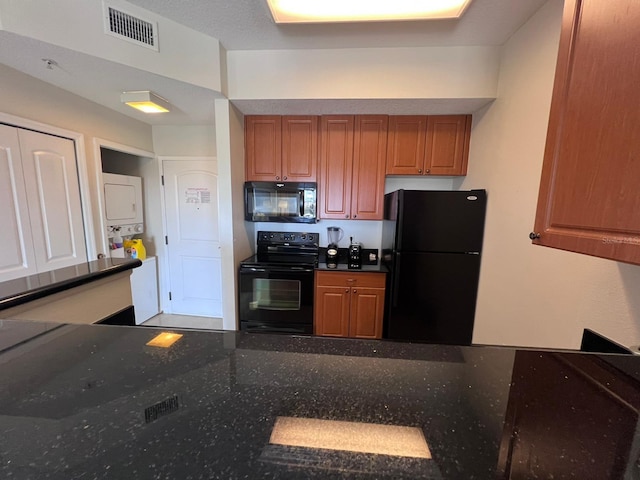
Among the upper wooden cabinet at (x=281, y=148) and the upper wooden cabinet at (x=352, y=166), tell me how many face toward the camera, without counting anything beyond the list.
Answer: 2

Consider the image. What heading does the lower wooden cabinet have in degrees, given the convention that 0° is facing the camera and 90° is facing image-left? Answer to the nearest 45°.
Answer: approximately 0°

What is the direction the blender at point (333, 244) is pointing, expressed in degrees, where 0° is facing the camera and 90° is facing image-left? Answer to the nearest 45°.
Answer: approximately 0°
